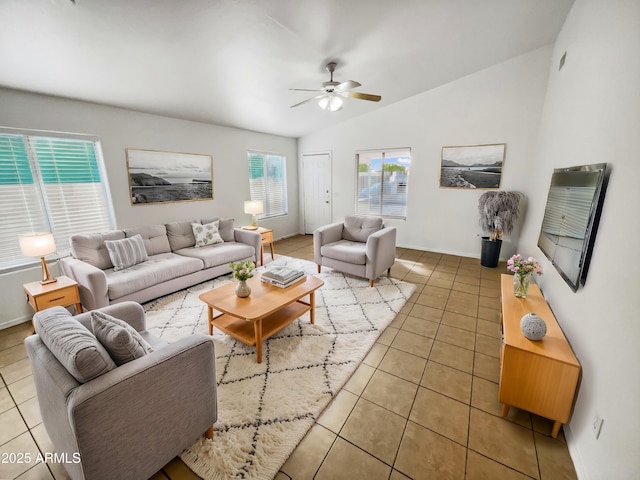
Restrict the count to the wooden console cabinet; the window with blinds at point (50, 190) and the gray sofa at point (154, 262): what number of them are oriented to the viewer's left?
1

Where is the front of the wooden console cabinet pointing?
to the viewer's left

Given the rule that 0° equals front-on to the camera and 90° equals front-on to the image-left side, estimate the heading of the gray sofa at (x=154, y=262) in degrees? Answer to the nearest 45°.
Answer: approximately 315°

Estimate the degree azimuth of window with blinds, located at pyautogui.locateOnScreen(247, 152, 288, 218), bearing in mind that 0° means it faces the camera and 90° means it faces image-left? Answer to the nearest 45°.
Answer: approximately 315°

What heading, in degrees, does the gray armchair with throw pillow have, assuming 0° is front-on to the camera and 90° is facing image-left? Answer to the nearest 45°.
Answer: approximately 225°

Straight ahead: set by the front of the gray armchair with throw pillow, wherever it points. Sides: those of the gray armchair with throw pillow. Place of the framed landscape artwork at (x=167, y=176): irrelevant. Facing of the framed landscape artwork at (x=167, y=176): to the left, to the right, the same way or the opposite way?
to the right

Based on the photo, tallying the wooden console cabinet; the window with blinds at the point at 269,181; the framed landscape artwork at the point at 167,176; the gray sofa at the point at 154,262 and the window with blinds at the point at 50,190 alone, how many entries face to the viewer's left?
1

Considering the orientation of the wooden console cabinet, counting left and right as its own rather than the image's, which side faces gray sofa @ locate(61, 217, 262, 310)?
front

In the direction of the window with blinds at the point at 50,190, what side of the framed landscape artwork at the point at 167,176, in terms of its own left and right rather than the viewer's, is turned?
right

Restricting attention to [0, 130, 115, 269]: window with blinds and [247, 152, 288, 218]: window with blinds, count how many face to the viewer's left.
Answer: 0

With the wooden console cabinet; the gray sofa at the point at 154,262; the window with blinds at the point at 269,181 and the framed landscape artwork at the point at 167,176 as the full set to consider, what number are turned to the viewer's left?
1

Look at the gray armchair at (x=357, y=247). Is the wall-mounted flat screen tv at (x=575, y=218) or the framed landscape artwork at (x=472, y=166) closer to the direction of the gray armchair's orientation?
the wall-mounted flat screen tv

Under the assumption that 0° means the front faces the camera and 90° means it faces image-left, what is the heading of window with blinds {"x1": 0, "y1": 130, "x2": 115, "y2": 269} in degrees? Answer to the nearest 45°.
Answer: approximately 315°

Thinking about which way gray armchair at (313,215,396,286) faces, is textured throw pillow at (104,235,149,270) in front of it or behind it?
in front

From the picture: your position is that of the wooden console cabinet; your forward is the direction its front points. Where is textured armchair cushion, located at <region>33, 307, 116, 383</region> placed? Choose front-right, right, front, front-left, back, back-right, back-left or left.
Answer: front-left

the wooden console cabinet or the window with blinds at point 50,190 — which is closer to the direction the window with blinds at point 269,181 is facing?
the wooden console cabinet

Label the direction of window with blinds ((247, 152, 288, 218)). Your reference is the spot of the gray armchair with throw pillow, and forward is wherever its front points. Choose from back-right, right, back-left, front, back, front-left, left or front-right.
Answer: front

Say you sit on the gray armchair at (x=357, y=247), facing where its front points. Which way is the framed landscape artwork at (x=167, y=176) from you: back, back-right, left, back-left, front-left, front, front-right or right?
front-right
